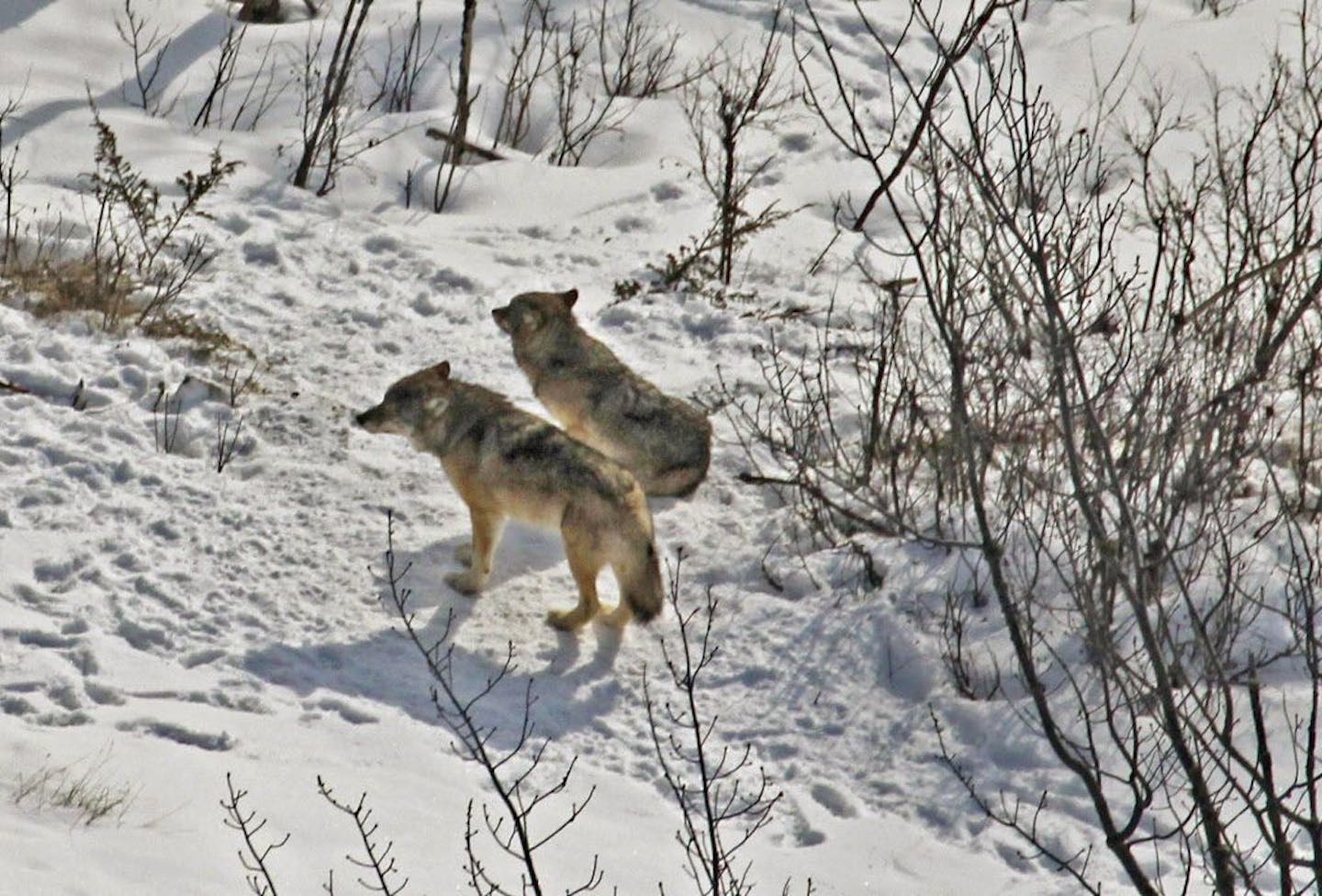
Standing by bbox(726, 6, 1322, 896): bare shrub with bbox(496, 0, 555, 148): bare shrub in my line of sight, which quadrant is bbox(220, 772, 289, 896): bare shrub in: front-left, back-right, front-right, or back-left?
front-left

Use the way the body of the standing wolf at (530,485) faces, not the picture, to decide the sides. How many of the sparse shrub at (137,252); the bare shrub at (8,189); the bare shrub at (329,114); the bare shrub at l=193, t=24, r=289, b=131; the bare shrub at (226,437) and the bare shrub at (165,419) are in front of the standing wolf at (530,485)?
6

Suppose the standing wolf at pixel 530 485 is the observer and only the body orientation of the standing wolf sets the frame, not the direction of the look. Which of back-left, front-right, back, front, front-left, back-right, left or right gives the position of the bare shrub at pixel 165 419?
front

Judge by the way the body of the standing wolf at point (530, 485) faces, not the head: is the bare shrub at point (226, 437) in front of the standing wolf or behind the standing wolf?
in front

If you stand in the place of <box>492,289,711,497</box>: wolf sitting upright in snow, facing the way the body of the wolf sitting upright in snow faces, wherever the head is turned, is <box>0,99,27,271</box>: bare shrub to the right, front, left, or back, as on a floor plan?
front

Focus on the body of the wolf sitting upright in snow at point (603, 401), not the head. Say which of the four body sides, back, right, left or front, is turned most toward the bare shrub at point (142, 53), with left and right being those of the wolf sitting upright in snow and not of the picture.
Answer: front

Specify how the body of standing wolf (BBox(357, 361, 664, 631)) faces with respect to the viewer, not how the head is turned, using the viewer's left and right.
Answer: facing away from the viewer and to the left of the viewer

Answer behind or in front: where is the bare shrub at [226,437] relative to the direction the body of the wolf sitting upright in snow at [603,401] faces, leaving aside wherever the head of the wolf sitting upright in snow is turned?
in front

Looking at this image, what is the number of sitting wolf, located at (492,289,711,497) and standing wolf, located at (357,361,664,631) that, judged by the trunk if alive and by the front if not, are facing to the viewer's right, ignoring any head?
0

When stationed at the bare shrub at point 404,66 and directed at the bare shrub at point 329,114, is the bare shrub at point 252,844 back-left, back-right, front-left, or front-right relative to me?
front-left
